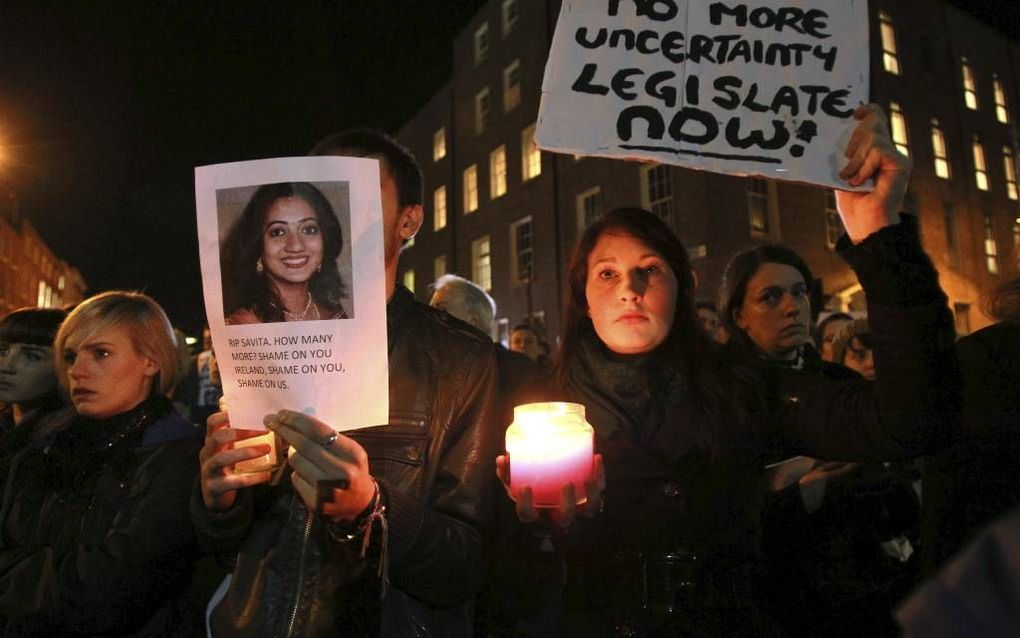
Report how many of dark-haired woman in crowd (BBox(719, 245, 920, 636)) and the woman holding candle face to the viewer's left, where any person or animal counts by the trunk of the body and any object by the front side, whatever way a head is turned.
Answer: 0

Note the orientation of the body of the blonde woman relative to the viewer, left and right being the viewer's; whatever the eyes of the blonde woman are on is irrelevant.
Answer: facing the viewer and to the left of the viewer

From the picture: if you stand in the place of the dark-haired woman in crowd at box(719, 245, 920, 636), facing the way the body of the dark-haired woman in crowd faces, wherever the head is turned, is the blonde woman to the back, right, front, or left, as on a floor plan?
right

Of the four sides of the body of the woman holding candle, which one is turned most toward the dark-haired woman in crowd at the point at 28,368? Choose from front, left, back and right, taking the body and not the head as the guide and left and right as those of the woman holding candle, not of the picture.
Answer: right

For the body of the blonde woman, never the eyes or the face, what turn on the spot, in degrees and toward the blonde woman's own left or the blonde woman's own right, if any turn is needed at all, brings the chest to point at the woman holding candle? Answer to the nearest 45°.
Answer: approximately 90° to the blonde woman's own left

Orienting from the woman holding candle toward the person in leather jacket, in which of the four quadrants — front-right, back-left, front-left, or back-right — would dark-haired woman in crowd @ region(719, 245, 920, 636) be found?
back-right

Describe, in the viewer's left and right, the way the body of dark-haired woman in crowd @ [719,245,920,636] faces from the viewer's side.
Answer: facing the viewer and to the right of the viewer

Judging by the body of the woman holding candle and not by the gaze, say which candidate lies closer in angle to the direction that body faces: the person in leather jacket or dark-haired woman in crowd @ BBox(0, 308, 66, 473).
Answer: the person in leather jacket

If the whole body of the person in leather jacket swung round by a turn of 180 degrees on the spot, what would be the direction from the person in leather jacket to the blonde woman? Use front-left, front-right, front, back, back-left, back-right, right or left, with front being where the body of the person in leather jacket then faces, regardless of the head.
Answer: left

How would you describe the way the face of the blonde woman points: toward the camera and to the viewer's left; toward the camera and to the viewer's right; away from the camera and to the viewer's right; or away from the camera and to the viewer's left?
toward the camera and to the viewer's left

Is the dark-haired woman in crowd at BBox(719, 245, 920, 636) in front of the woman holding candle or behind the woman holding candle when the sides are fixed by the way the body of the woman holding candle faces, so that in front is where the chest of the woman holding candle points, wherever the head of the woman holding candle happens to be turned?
behind

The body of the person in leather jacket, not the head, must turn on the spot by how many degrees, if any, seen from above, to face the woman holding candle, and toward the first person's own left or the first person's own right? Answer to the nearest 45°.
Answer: approximately 135° to the first person's own left

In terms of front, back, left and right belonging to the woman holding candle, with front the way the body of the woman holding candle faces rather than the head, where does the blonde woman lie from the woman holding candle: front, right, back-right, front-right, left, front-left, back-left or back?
right

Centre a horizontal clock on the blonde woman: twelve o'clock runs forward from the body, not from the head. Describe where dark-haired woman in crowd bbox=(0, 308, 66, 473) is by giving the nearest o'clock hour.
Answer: The dark-haired woman in crowd is roughly at 4 o'clock from the blonde woman.
